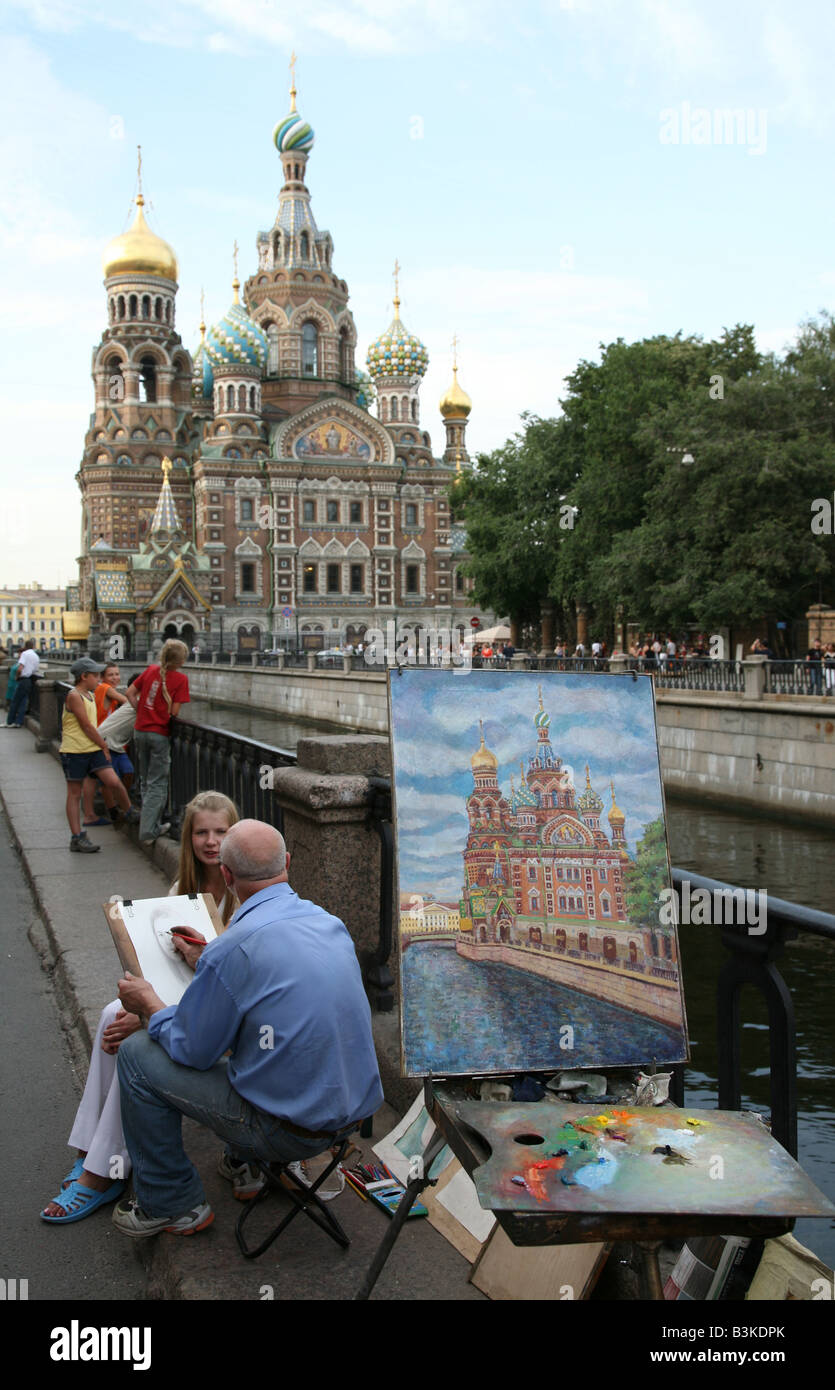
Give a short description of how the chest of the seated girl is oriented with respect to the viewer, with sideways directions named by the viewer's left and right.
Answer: facing the viewer and to the left of the viewer

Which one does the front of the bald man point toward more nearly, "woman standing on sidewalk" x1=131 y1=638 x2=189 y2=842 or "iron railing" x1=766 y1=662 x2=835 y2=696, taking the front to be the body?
the woman standing on sidewalk

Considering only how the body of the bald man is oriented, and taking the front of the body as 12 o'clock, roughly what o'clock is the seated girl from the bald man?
The seated girl is roughly at 12 o'clock from the bald man.

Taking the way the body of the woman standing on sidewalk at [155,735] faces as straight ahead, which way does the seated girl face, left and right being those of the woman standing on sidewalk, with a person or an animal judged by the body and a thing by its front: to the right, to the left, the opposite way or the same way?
the opposite way

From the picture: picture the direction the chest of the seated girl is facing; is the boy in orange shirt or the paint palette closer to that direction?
the paint palette

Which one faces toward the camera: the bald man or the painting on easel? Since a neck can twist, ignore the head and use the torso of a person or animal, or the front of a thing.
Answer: the painting on easel

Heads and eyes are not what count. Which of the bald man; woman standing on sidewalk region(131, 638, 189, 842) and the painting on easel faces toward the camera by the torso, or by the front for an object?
the painting on easel

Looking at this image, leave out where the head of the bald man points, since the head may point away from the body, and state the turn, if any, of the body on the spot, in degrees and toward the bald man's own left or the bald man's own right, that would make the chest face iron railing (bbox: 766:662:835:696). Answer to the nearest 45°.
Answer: approximately 90° to the bald man's own right

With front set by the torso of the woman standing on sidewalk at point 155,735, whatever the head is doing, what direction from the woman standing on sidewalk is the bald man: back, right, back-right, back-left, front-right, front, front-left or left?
back-right

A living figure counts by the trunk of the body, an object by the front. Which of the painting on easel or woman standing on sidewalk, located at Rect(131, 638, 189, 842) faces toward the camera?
the painting on easel

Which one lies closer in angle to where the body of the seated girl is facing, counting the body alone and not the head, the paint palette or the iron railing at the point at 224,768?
the paint palette

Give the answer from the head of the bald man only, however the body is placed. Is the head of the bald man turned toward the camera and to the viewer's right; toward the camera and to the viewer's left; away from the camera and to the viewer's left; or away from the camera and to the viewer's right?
away from the camera and to the viewer's left

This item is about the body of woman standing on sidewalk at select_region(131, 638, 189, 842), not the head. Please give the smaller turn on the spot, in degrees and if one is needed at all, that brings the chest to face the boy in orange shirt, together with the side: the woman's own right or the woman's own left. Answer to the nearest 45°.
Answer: approximately 45° to the woman's own left

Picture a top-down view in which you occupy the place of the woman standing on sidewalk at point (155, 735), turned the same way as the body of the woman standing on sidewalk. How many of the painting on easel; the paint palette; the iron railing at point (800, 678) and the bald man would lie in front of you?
1

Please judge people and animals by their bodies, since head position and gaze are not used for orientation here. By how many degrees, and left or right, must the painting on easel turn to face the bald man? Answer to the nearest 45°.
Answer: approximately 90° to its right

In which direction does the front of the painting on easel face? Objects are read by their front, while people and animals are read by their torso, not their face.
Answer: toward the camera

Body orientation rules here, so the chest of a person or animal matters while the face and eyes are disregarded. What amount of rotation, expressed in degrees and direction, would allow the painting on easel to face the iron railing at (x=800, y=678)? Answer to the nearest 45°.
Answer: approximately 180°
